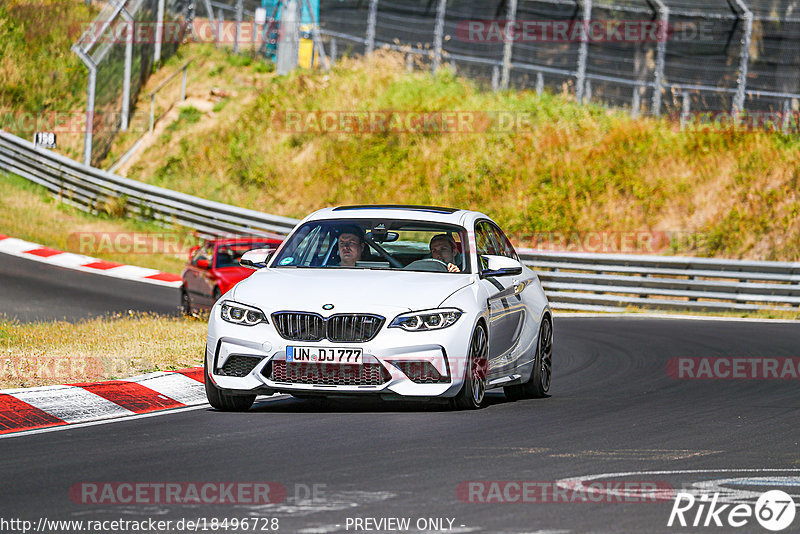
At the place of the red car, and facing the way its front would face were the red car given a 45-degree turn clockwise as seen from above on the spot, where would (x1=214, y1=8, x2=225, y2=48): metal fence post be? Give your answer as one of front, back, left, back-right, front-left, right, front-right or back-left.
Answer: back

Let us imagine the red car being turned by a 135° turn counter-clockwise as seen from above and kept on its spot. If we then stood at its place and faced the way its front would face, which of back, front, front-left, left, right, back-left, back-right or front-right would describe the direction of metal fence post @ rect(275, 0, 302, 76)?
front

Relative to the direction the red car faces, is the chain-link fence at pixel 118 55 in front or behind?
behind

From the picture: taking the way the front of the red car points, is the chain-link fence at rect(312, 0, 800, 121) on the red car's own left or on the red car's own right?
on the red car's own left

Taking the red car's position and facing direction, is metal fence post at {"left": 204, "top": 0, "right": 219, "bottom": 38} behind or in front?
behind

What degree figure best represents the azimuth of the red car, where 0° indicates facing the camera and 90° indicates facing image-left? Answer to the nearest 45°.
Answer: approximately 315°

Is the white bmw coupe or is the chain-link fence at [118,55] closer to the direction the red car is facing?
the white bmw coupe
